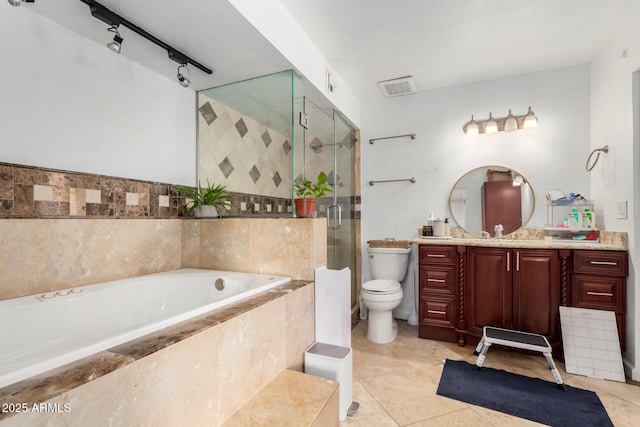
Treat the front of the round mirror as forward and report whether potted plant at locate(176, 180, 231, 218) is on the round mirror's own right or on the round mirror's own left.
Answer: on the round mirror's own right

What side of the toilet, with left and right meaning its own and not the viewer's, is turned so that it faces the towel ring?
left

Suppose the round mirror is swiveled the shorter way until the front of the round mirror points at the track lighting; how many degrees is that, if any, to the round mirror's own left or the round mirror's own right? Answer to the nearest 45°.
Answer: approximately 45° to the round mirror's own right

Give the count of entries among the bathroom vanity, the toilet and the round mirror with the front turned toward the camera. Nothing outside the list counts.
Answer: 3

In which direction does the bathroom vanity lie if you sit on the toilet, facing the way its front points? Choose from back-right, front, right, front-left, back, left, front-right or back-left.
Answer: left

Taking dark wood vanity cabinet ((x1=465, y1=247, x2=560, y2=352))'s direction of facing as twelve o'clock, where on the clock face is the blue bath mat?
The blue bath mat is roughly at 12 o'clock from the dark wood vanity cabinet.

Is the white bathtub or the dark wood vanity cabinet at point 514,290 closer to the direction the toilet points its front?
the white bathtub

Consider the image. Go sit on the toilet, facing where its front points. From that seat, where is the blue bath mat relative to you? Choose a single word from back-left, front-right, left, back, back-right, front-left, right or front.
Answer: front-left

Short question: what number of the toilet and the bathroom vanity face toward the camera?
2

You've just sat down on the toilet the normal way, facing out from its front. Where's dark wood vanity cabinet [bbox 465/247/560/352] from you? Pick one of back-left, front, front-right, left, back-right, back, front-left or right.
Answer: left

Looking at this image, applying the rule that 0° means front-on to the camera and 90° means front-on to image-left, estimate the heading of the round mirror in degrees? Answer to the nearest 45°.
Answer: approximately 0°
